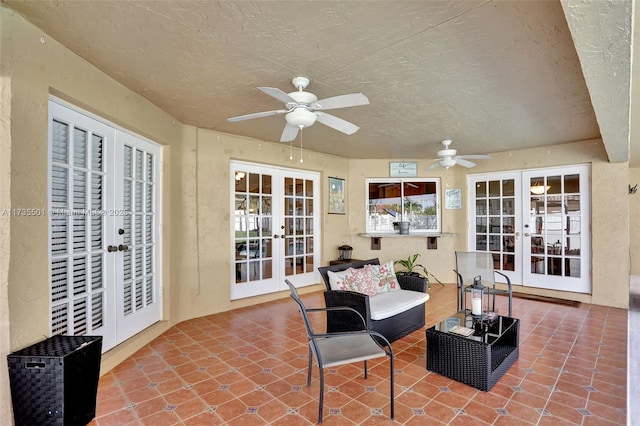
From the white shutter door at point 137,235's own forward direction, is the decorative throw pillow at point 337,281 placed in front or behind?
in front

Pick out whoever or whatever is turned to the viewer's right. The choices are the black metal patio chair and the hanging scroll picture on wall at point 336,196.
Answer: the black metal patio chair

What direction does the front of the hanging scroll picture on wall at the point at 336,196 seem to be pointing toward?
toward the camera

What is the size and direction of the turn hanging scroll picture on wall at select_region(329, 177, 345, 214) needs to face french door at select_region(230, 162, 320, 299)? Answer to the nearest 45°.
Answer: approximately 45° to its right

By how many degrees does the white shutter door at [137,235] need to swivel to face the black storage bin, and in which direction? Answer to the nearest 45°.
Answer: approximately 45° to its right

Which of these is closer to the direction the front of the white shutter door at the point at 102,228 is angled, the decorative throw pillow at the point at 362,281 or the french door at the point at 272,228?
the decorative throw pillow

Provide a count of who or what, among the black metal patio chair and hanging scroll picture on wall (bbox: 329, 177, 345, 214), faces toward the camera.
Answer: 1

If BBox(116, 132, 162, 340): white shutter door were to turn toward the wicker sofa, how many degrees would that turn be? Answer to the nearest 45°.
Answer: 0° — it already faces it

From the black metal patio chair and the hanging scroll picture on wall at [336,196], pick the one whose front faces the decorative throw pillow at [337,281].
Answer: the hanging scroll picture on wall

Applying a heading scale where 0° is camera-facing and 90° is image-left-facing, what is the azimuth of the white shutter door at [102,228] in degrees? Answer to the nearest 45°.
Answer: approximately 315°

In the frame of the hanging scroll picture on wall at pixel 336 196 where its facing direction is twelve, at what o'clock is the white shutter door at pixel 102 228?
The white shutter door is roughly at 1 o'clock from the hanging scroll picture on wall.

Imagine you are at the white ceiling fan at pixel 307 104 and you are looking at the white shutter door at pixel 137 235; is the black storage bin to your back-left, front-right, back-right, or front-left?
front-left

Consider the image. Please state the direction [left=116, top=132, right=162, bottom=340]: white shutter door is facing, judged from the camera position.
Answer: facing the viewer and to the right of the viewer

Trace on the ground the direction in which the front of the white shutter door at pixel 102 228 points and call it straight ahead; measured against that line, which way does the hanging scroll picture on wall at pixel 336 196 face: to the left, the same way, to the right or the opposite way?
to the right
